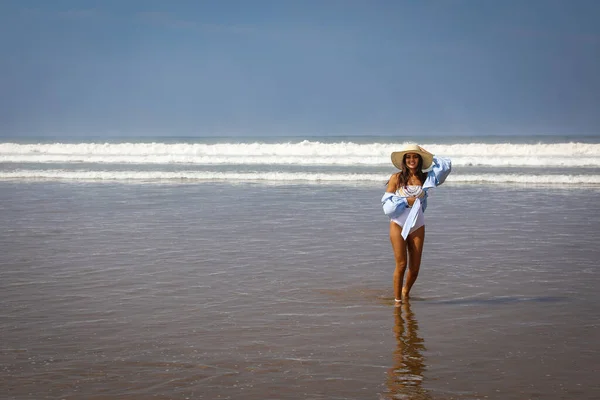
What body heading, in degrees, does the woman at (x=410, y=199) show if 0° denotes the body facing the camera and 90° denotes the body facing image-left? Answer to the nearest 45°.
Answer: approximately 0°
